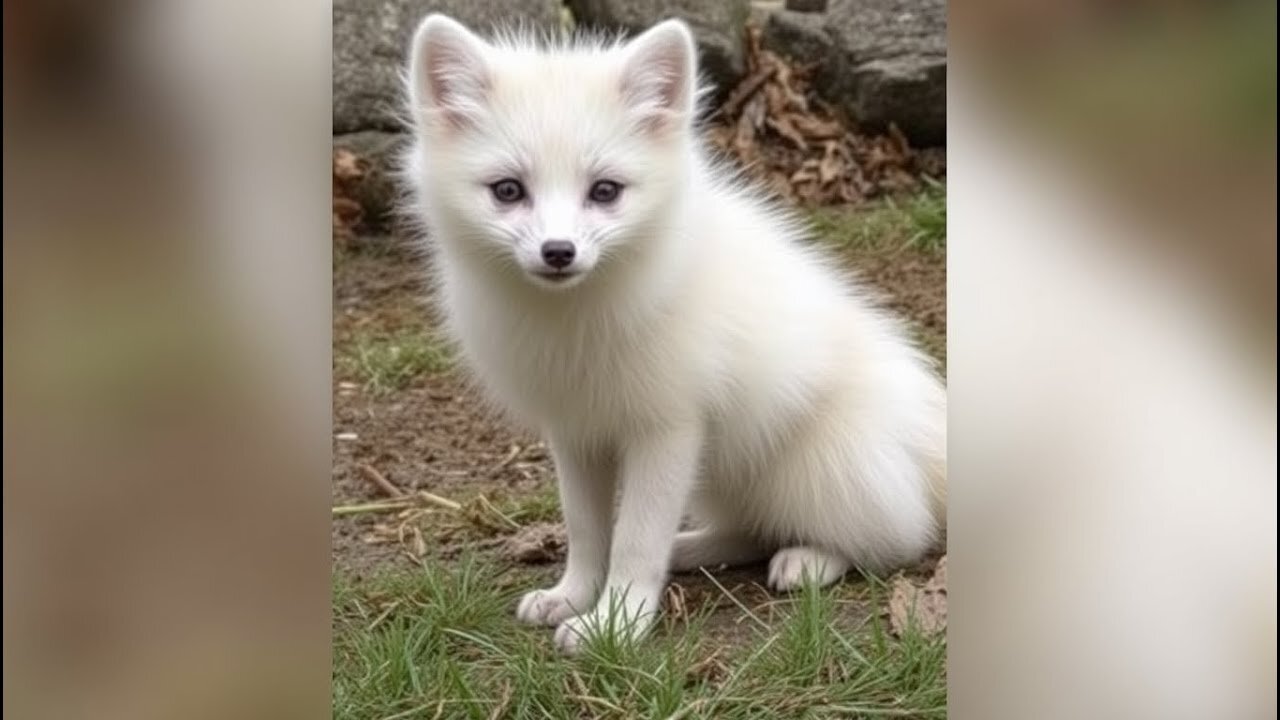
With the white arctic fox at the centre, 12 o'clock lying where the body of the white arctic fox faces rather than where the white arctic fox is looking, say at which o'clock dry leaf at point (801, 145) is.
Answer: The dry leaf is roughly at 5 o'clock from the white arctic fox.

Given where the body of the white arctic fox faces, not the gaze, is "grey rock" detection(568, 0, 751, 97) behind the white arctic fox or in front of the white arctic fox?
behind

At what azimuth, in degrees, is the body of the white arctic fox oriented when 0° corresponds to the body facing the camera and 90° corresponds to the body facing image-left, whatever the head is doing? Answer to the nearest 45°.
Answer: approximately 45°

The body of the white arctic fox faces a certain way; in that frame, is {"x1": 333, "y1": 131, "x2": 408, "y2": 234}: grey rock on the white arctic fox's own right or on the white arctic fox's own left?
on the white arctic fox's own right

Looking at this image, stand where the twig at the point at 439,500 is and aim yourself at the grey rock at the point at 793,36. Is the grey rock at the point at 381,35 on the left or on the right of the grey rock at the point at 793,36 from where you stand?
left

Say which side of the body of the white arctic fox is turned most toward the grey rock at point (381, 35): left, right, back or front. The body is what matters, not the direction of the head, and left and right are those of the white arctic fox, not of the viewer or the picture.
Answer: right
